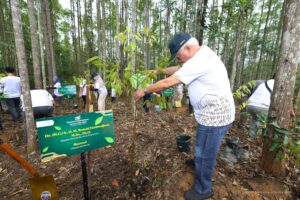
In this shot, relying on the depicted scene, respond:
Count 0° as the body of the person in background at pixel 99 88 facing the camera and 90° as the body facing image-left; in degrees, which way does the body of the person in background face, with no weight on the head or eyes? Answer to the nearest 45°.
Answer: approximately 90°

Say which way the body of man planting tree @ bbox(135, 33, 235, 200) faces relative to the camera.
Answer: to the viewer's left

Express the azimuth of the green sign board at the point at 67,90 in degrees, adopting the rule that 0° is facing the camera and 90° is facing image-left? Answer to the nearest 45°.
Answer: approximately 0°

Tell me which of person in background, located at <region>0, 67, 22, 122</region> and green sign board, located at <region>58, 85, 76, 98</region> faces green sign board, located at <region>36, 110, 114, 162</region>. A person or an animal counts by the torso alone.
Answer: green sign board, located at <region>58, 85, 76, 98</region>
